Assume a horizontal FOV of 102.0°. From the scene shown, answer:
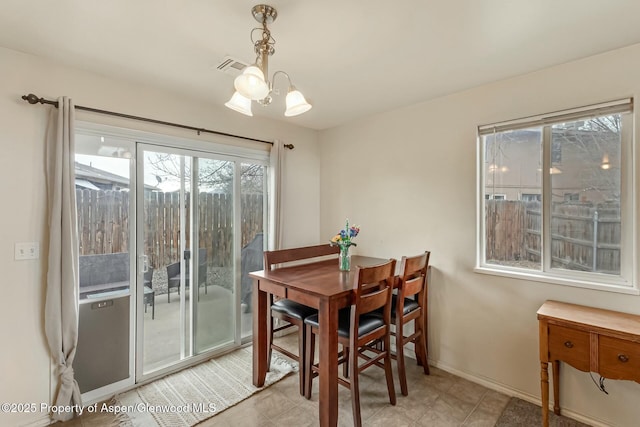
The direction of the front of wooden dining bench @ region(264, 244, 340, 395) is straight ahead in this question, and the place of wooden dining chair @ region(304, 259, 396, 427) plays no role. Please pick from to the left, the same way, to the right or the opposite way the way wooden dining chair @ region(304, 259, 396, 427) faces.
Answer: the opposite way

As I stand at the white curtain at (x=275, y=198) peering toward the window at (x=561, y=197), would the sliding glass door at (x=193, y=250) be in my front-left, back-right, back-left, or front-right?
back-right

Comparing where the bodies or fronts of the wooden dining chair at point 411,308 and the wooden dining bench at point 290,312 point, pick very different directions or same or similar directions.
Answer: very different directions

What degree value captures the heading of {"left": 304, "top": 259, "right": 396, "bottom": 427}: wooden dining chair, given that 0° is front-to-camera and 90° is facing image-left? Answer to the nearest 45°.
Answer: approximately 135°

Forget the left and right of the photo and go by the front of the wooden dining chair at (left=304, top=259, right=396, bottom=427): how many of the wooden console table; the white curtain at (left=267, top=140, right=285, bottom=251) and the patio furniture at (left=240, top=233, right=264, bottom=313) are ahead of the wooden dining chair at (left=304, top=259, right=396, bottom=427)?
2

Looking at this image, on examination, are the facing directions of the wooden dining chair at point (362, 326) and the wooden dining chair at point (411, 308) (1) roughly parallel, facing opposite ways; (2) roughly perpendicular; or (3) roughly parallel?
roughly parallel

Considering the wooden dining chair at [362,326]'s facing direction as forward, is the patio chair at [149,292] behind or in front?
in front

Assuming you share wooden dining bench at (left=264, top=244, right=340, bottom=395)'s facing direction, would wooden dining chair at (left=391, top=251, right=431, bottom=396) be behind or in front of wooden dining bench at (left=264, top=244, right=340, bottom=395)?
in front

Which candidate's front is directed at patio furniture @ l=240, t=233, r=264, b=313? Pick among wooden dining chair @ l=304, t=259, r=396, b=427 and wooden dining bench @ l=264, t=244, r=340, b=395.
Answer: wooden dining chair @ l=304, t=259, r=396, b=427

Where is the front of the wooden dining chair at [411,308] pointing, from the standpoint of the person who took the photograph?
facing away from the viewer and to the left of the viewer

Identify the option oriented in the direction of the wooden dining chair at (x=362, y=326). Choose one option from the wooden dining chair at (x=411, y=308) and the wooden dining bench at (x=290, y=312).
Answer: the wooden dining bench at (x=290, y=312)

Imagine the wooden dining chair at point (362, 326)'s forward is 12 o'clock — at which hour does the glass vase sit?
The glass vase is roughly at 1 o'clock from the wooden dining chair.

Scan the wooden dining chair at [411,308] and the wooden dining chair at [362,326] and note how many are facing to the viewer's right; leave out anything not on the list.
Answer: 0

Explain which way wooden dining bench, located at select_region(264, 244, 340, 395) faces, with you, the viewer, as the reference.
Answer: facing the viewer and to the right of the viewer

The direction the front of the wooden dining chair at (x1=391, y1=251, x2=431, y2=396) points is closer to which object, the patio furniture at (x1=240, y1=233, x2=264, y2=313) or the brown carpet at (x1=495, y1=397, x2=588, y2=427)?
the patio furniture
